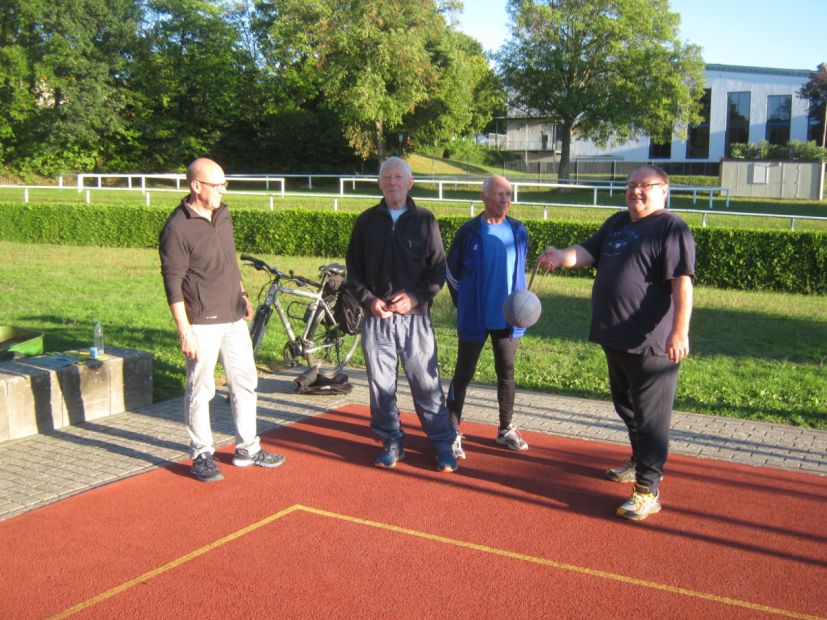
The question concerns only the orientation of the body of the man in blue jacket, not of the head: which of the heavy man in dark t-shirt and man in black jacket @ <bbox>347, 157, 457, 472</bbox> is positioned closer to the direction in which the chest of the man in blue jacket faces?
the heavy man in dark t-shirt

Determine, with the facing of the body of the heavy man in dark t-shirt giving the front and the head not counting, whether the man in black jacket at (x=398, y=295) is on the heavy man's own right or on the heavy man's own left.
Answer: on the heavy man's own right

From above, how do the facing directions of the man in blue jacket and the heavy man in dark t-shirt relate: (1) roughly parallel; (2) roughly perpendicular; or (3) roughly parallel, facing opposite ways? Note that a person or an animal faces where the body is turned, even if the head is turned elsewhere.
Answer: roughly perpendicular

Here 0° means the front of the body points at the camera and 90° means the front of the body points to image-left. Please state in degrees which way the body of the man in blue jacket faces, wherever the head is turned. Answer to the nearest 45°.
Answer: approximately 315°

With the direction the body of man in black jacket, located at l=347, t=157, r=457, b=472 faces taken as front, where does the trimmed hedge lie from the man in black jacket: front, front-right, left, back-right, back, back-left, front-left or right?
back

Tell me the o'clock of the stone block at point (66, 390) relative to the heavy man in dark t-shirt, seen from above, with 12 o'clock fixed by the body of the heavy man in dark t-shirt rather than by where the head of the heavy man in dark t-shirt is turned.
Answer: The stone block is roughly at 2 o'clock from the heavy man in dark t-shirt.

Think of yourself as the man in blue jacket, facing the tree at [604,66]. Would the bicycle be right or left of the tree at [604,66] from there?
left

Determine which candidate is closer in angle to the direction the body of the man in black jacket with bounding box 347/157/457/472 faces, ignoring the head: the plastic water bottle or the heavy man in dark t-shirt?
the heavy man in dark t-shirt

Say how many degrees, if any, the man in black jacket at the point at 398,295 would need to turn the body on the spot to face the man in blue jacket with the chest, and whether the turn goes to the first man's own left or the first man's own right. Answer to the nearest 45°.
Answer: approximately 90° to the first man's own left

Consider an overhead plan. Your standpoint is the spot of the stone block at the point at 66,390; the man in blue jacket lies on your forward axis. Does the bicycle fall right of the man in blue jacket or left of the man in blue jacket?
left
